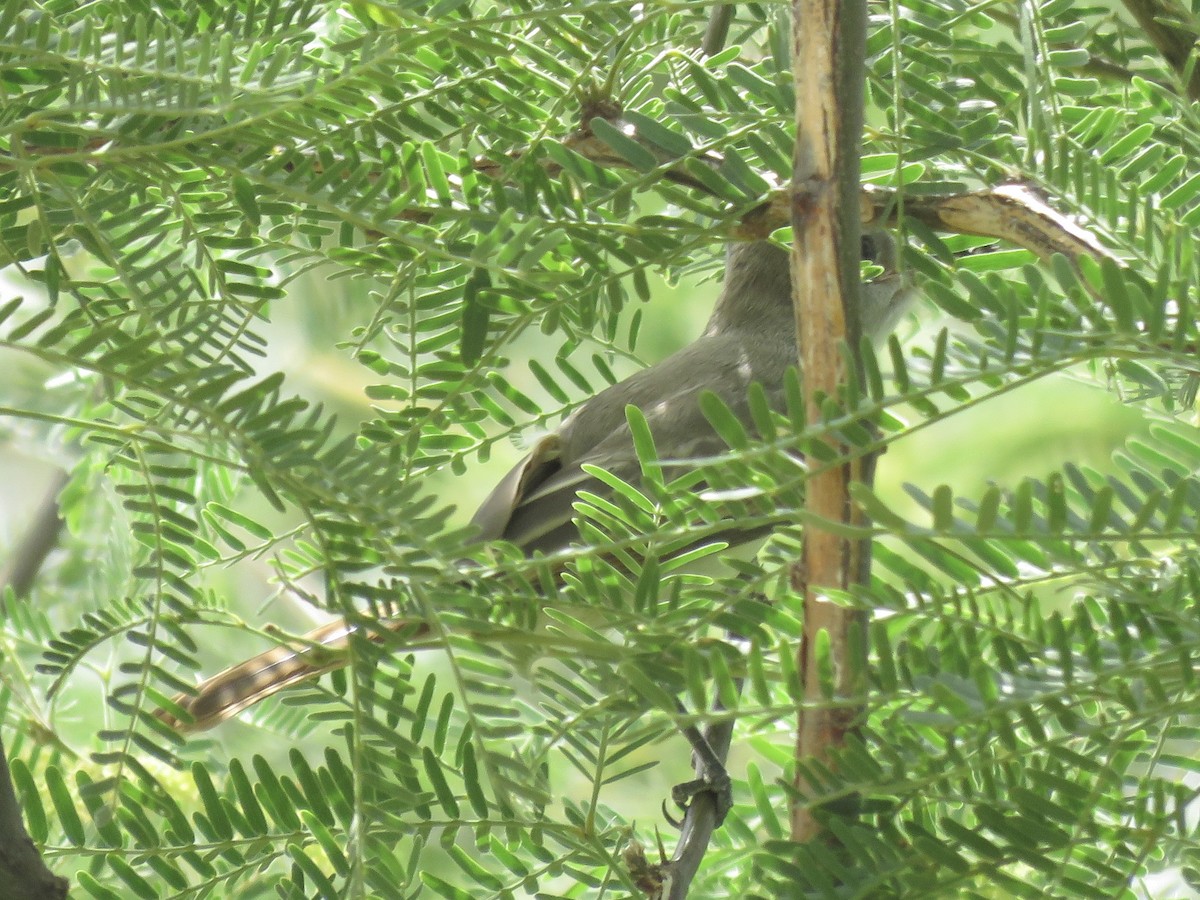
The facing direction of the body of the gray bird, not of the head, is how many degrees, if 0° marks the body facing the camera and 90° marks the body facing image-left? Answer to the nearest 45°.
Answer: approximately 270°

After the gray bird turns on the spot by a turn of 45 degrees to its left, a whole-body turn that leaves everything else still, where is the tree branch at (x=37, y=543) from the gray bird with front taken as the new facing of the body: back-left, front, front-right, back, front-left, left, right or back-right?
left

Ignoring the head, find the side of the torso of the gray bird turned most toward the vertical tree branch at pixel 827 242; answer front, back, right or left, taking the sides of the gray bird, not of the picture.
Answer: right
